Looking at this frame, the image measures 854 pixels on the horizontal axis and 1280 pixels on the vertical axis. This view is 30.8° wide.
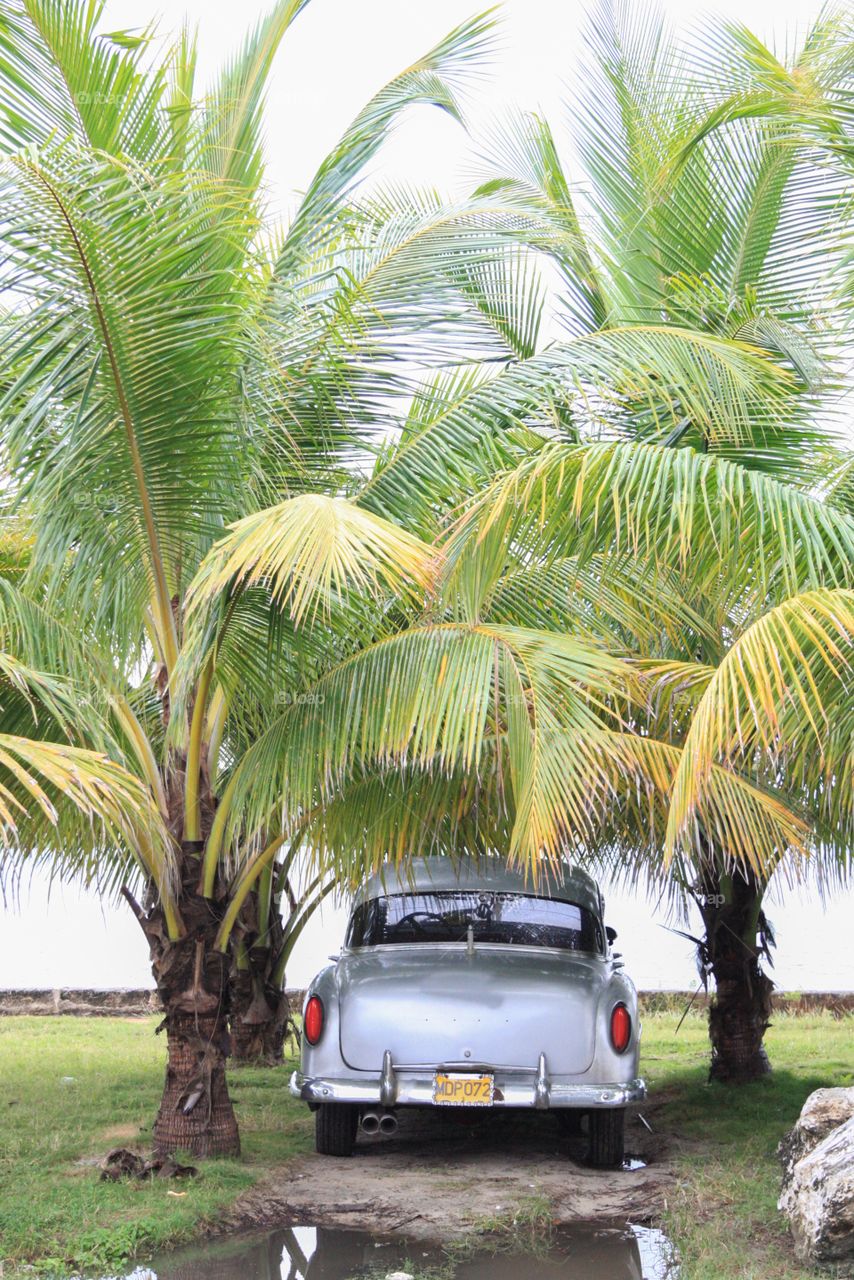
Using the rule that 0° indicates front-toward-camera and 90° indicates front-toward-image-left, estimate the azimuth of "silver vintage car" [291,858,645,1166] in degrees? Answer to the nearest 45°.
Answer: approximately 180°

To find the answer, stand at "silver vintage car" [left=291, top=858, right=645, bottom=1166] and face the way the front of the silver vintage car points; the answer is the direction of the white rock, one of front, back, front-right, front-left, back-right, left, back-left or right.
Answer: back-right

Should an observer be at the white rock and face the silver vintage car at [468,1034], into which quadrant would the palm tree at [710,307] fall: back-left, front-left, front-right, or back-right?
front-right
